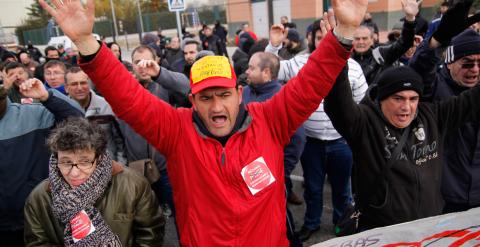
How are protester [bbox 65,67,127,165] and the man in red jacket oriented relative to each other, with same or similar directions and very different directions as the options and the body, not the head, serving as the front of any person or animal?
same or similar directions

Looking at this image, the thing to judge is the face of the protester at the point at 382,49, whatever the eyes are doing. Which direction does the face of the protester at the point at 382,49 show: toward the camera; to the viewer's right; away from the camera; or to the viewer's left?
toward the camera

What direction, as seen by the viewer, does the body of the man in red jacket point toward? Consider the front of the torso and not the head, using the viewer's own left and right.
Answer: facing the viewer

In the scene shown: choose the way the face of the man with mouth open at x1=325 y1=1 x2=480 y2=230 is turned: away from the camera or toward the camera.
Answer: toward the camera

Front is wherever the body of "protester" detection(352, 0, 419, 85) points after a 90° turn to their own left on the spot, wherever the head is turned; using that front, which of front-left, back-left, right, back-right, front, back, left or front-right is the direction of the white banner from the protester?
front-right

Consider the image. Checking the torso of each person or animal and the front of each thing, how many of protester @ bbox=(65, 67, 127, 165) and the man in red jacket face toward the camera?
2
